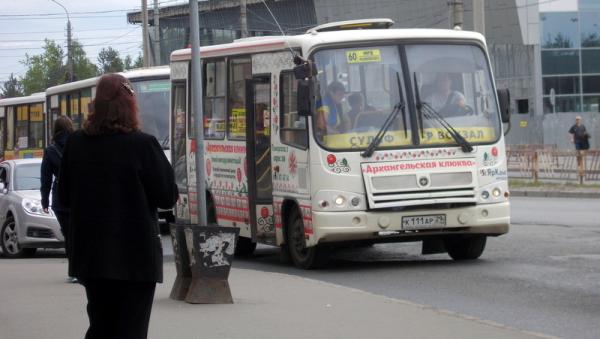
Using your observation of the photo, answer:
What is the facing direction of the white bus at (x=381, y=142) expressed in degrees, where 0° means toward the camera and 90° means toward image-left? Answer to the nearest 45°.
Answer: approximately 315°

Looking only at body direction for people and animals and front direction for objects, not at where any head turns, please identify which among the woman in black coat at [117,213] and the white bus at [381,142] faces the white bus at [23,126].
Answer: the woman in black coat

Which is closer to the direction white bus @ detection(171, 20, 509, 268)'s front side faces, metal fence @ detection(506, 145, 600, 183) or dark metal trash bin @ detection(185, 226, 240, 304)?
the dark metal trash bin

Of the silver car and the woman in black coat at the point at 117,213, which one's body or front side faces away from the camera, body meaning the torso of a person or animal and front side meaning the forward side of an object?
the woman in black coat

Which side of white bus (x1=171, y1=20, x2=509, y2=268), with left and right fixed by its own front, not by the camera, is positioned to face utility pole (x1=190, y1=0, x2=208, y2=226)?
right

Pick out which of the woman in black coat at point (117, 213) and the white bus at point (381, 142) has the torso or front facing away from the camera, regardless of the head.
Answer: the woman in black coat

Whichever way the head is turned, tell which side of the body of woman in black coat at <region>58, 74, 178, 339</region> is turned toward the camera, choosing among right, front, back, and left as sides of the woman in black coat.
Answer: back

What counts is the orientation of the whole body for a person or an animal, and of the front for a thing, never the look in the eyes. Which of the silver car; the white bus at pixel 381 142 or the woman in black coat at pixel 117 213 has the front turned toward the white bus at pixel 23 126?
the woman in black coat

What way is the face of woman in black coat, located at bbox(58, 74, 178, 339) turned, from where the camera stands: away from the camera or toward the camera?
away from the camera

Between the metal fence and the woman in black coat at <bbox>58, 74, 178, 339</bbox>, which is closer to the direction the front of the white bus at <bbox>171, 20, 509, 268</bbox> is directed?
the woman in black coat
